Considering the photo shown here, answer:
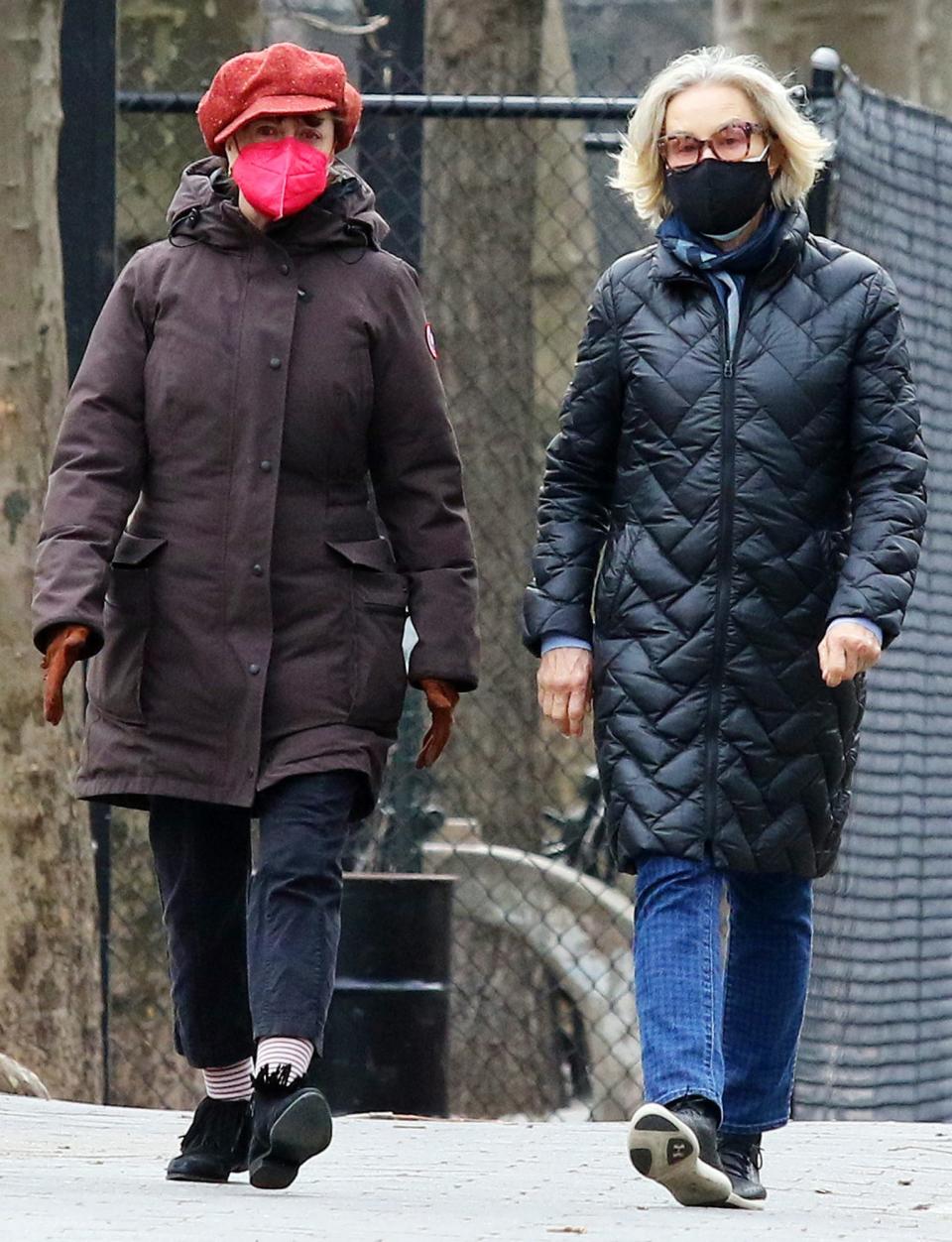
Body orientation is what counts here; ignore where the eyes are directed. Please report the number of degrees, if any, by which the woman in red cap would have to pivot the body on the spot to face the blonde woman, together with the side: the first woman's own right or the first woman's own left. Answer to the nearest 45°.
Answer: approximately 90° to the first woman's own left

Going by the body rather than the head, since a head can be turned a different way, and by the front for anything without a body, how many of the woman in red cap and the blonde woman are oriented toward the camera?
2

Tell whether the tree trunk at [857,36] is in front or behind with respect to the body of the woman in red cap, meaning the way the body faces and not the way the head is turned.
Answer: behind

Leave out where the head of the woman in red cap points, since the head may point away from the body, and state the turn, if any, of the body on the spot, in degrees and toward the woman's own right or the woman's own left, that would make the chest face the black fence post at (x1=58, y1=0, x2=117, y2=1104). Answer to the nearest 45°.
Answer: approximately 180°

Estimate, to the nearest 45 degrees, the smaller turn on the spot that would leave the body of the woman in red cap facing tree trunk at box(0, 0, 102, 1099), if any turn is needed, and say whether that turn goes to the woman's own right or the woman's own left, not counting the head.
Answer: approximately 180°

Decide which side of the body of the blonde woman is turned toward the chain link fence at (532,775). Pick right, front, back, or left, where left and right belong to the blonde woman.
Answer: back

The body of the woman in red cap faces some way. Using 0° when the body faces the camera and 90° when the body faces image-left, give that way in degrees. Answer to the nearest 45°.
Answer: approximately 0°

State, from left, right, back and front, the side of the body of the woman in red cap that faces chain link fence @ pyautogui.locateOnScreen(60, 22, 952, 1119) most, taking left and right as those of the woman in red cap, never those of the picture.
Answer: back

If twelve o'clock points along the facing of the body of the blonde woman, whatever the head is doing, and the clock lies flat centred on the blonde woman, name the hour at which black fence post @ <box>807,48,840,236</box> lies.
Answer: The black fence post is roughly at 6 o'clock from the blonde woman.
